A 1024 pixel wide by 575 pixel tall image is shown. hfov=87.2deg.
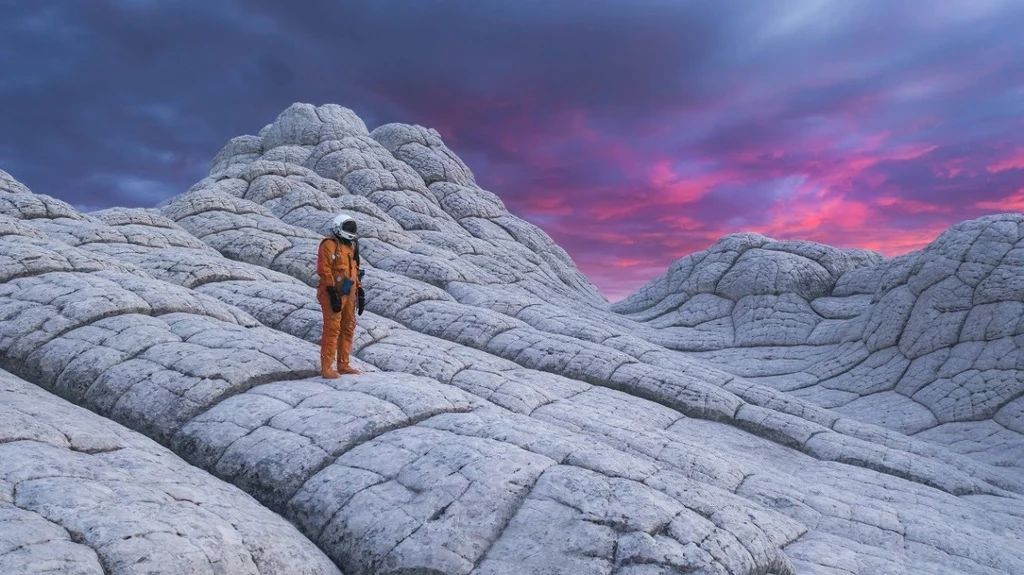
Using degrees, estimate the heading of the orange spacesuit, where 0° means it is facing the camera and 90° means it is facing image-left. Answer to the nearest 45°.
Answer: approximately 315°
